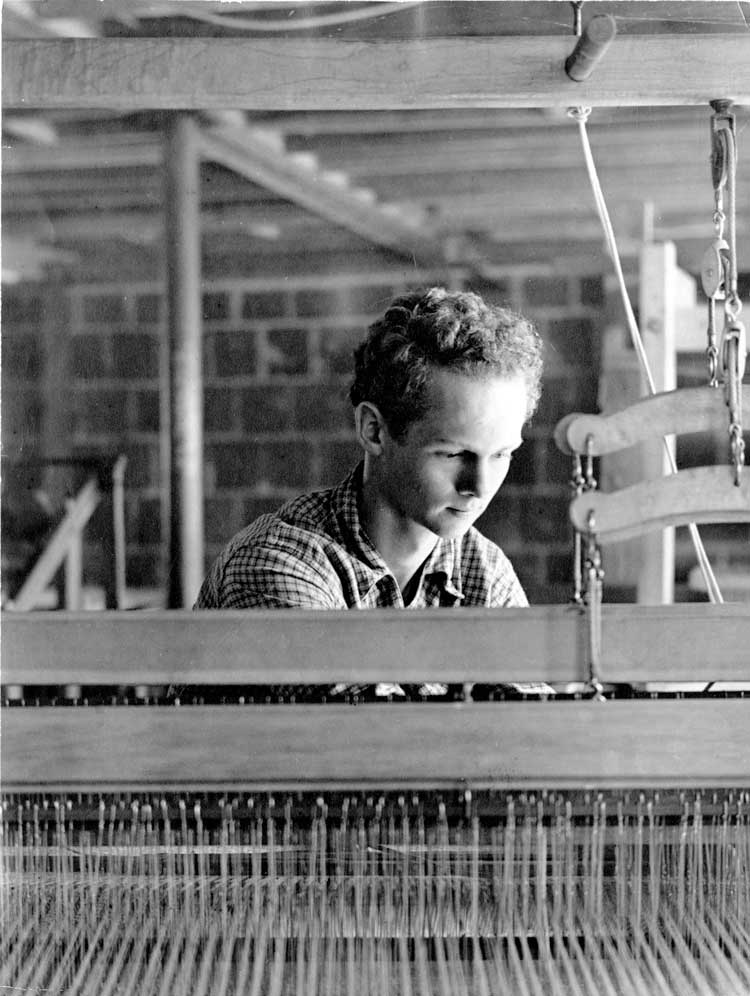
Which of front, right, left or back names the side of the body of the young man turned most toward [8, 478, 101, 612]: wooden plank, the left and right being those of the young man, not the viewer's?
back

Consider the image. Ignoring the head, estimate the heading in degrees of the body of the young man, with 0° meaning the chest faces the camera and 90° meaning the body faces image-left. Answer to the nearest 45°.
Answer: approximately 315°
